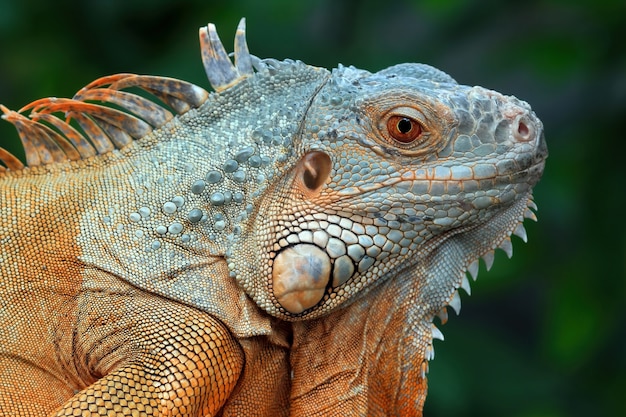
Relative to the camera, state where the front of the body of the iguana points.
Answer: to the viewer's right
